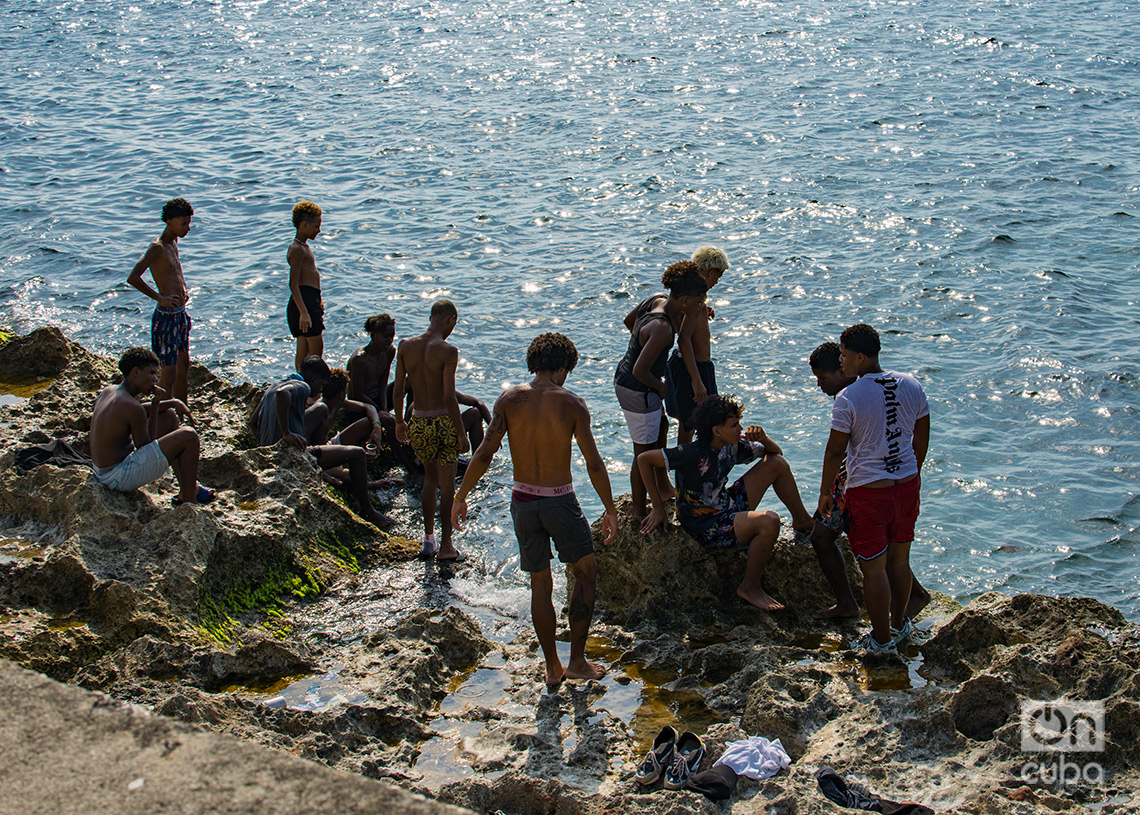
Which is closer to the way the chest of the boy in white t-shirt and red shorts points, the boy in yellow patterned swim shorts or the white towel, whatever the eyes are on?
the boy in yellow patterned swim shorts

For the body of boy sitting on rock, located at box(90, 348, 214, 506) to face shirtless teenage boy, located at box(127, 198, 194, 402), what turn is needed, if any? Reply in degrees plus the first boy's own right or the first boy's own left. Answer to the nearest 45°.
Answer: approximately 90° to the first boy's own left

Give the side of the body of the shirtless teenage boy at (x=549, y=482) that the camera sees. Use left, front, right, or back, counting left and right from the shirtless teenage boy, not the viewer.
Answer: back

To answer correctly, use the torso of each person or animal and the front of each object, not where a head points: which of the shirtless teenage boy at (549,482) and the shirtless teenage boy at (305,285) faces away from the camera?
the shirtless teenage boy at (549,482)

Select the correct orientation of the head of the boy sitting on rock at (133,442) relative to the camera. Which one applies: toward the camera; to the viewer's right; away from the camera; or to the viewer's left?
to the viewer's right

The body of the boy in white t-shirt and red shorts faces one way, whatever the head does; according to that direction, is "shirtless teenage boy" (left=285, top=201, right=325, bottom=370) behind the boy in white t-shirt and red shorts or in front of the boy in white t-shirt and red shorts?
in front

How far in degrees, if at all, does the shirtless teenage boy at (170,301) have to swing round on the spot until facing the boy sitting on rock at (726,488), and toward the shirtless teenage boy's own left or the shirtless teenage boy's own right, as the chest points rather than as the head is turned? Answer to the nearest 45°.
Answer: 0° — they already face them

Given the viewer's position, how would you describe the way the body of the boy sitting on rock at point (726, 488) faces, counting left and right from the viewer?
facing the viewer and to the right of the viewer

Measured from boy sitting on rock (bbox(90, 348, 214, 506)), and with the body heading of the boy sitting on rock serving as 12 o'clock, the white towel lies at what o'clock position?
The white towel is roughly at 2 o'clock from the boy sitting on rock.

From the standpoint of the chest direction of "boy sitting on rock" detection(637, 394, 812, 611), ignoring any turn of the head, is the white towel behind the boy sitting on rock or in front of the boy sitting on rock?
in front

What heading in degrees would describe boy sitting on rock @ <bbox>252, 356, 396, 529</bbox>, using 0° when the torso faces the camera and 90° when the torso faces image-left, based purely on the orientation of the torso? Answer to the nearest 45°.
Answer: approximately 270°
